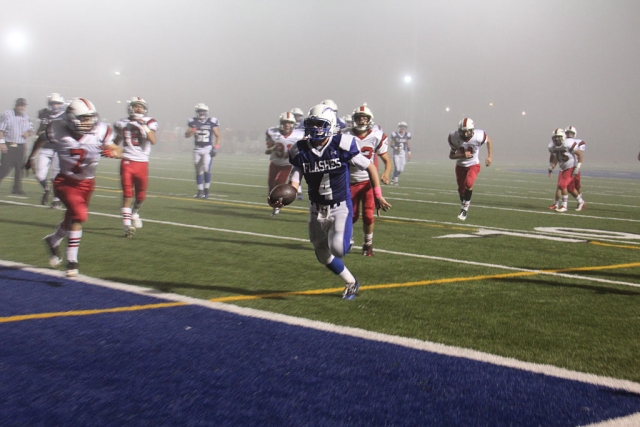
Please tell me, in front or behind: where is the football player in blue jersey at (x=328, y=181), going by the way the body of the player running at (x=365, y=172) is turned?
in front

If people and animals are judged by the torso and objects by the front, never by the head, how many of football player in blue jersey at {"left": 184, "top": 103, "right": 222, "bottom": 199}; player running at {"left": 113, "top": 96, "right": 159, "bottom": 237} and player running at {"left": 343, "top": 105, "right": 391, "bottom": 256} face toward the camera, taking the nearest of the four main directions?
3

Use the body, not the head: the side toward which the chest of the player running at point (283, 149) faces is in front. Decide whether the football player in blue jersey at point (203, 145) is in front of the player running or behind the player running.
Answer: behind

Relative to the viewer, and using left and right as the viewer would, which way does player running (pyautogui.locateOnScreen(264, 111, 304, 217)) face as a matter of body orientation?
facing the viewer

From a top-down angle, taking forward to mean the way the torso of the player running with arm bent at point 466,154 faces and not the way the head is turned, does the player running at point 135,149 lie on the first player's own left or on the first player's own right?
on the first player's own right

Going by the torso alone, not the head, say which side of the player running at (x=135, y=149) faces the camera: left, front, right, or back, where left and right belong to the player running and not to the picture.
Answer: front
